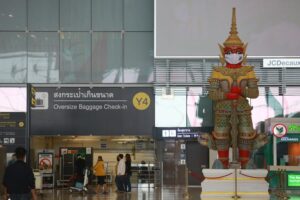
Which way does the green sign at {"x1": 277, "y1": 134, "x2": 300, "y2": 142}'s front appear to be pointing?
toward the camera

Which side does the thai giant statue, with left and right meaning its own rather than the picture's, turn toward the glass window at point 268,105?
back

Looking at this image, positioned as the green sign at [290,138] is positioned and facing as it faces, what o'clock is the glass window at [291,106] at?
The glass window is roughly at 6 o'clock from the green sign.

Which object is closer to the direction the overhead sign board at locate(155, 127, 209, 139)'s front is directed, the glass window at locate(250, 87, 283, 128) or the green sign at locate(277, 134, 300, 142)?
the green sign

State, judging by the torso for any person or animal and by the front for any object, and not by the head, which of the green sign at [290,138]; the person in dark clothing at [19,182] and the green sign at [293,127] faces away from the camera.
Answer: the person in dark clothing

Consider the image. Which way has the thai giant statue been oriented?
toward the camera

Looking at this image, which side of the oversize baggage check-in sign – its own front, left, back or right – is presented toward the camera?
front

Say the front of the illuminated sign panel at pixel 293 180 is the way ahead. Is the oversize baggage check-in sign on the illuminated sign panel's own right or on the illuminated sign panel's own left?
on the illuminated sign panel's own right

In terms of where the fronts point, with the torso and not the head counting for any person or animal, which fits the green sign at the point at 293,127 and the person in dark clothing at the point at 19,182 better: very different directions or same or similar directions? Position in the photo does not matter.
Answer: very different directions

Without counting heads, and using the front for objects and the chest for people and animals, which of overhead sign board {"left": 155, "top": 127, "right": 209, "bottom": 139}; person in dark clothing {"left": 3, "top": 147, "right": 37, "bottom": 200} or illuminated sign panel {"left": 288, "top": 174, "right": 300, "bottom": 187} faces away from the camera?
the person in dark clothing
